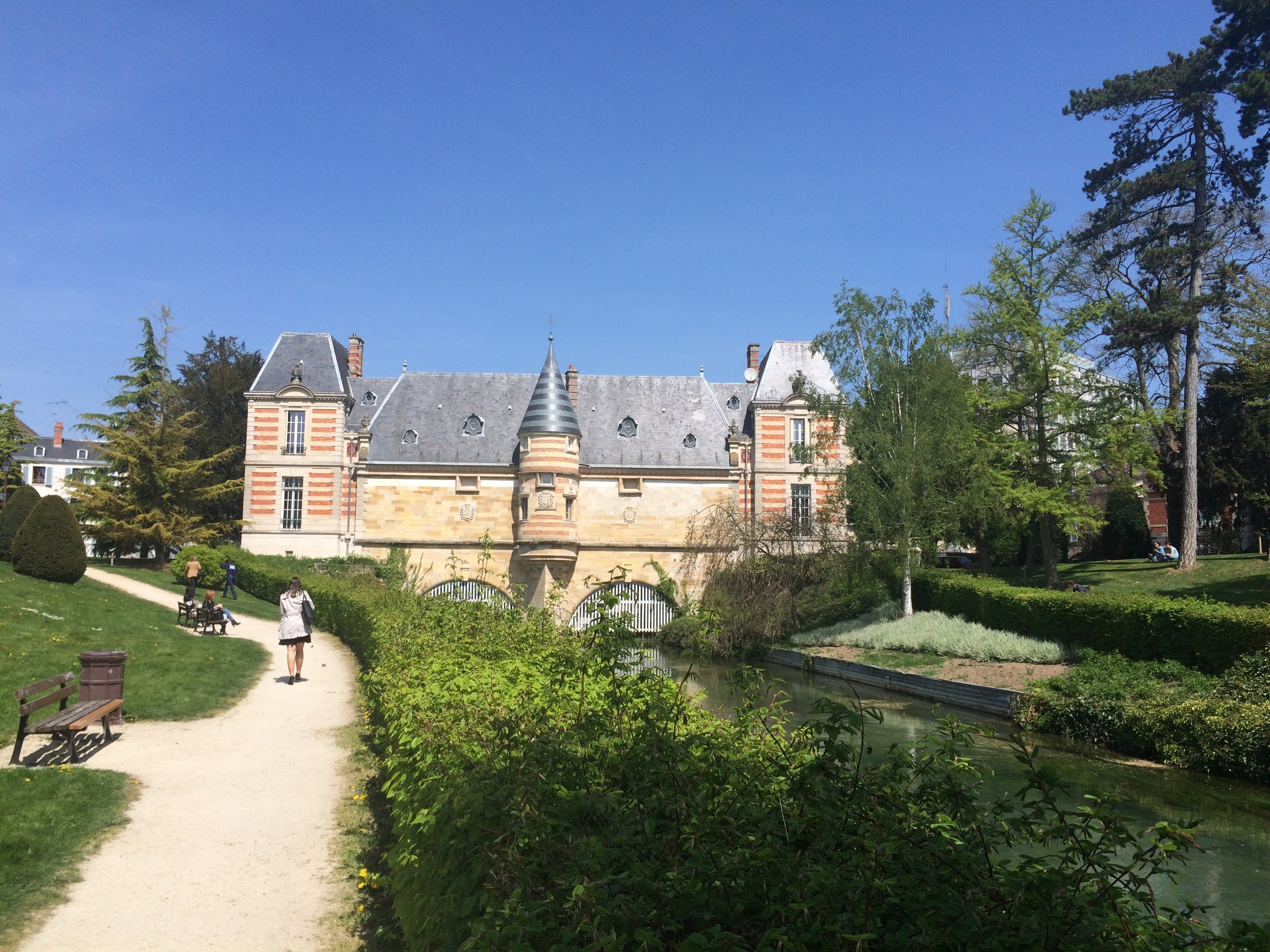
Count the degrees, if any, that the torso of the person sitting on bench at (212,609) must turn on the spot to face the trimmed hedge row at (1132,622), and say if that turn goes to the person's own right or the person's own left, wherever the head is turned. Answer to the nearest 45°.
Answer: approximately 45° to the person's own right

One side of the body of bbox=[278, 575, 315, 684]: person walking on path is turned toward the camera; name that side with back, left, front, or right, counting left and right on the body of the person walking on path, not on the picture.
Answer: back

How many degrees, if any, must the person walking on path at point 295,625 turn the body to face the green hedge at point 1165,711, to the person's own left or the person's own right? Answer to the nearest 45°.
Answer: approximately 90° to the person's own right

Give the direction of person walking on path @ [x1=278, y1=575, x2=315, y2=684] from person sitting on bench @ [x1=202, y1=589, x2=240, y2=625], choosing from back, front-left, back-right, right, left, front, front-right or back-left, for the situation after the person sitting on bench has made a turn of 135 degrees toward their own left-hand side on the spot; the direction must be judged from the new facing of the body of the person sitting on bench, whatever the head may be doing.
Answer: back-left

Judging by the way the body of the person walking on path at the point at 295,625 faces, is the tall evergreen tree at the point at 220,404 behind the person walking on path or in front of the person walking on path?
in front

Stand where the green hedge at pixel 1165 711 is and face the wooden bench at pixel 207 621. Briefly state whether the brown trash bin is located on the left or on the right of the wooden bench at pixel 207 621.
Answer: left

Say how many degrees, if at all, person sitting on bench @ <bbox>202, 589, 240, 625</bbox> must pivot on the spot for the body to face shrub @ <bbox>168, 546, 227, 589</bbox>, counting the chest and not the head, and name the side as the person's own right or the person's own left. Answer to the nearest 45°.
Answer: approximately 90° to the person's own left

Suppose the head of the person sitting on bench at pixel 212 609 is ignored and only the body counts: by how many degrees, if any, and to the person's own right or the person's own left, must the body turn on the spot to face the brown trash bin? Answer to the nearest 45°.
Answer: approximately 90° to the person's own right

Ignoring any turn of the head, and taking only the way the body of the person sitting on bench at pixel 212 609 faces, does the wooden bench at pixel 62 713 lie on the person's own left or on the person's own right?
on the person's own right

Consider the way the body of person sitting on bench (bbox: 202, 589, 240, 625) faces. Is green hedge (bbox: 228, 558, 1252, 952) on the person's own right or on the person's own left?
on the person's own right

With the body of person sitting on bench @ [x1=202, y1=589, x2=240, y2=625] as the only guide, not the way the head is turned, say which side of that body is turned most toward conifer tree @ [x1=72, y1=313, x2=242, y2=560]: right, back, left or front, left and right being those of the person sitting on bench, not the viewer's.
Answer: left

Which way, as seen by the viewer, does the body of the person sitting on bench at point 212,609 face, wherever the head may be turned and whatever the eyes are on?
to the viewer's right

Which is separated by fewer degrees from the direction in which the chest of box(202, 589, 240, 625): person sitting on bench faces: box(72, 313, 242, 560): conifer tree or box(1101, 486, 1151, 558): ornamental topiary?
the ornamental topiary

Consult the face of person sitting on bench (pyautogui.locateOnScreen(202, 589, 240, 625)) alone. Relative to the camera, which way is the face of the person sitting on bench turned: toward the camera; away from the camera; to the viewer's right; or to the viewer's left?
to the viewer's right

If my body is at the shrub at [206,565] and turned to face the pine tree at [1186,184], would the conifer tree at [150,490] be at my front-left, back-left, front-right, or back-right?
back-left

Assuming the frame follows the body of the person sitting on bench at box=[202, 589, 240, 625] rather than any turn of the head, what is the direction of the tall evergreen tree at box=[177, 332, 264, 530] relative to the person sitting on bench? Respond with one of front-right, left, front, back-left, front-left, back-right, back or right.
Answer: left

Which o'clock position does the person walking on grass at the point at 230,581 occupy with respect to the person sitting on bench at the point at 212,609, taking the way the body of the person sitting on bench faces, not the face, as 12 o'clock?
The person walking on grass is roughly at 9 o'clock from the person sitting on bench.
